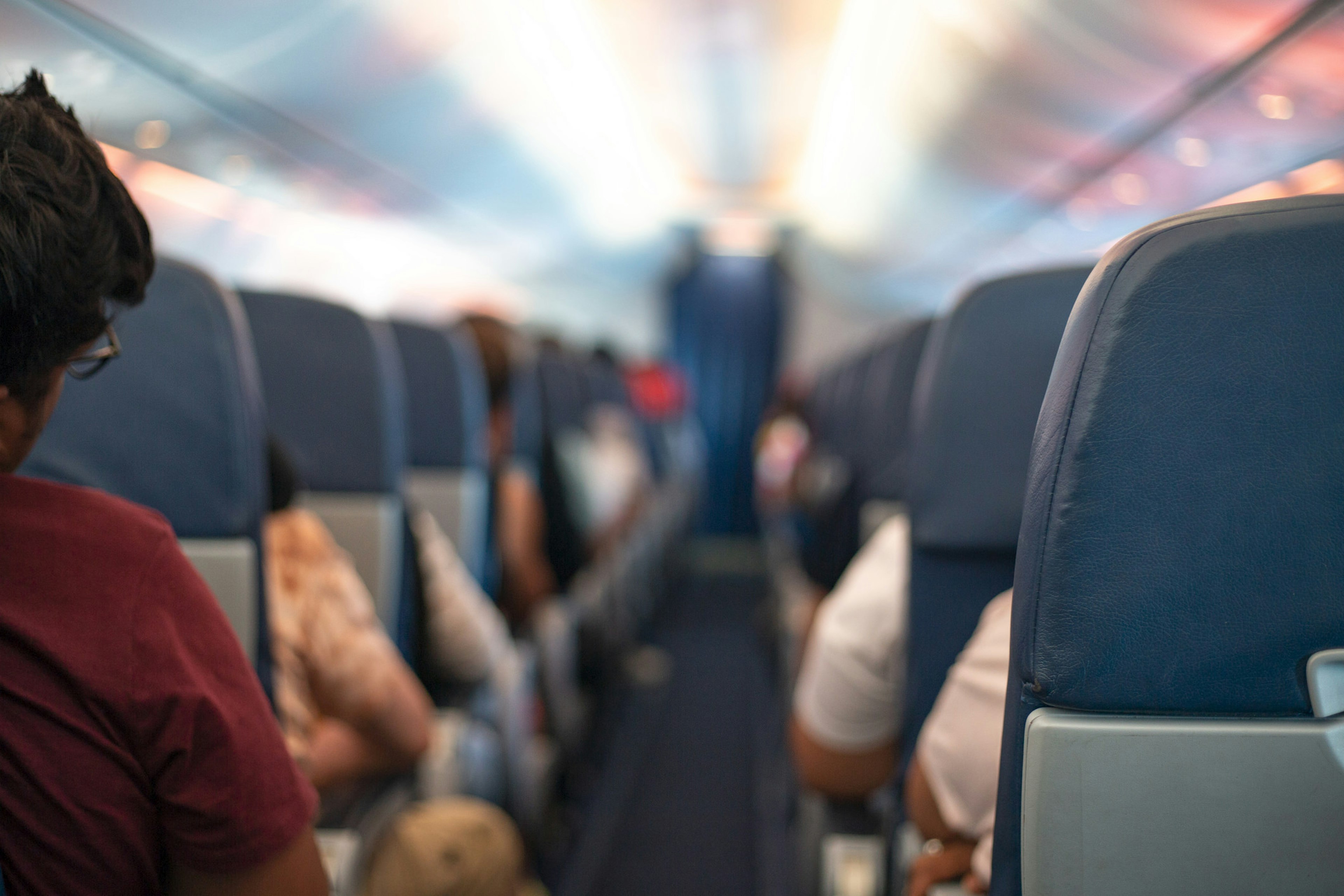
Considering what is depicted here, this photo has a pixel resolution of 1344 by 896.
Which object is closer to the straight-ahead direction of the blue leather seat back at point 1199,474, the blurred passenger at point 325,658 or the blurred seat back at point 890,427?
the blurred seat back

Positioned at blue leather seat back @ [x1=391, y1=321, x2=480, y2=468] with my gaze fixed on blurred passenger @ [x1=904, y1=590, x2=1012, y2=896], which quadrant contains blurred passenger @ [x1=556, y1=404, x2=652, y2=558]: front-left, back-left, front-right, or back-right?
back-left

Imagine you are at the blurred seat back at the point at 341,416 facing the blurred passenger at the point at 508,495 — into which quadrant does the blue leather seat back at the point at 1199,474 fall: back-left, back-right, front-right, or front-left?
back-right

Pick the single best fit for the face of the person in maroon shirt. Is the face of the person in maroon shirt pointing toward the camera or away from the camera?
away from the camera

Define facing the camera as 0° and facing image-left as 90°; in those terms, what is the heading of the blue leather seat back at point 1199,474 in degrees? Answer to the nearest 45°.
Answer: approximately 180°

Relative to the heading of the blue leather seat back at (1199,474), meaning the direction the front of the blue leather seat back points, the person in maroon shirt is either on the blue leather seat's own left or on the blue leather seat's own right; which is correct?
on the blue leather seat's own left

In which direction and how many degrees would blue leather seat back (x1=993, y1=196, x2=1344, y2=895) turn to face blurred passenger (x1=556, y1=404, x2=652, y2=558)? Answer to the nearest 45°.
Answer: approximately 45° to its left
